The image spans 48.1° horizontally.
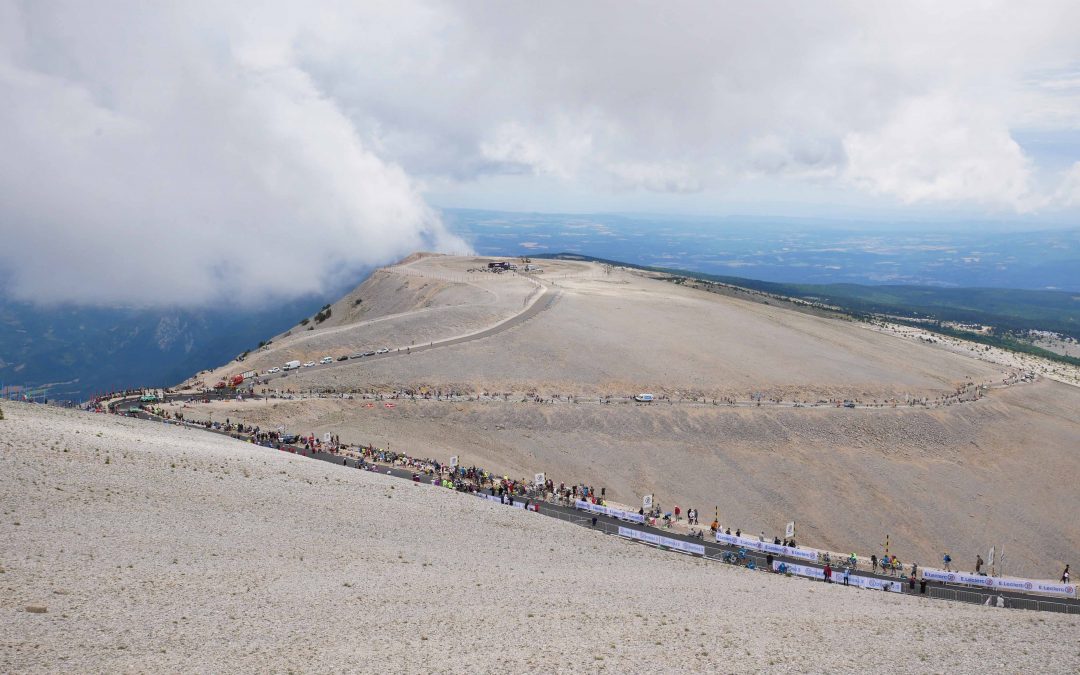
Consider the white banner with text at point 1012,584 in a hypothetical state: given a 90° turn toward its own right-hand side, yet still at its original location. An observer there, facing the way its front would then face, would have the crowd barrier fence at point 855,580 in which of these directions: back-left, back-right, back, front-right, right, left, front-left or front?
front-left

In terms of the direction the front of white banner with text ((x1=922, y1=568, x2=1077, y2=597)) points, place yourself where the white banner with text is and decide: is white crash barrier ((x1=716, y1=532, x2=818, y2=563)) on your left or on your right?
on your right

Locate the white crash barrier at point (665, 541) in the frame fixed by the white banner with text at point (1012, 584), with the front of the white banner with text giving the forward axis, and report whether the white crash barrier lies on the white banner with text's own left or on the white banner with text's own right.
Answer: on the white banner with text's own right

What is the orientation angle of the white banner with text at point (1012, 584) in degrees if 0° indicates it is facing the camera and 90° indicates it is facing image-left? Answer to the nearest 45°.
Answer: approximately 0°
